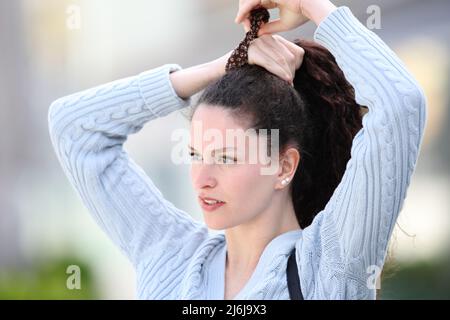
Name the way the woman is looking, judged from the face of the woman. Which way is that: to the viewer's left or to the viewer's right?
to the viewer's left

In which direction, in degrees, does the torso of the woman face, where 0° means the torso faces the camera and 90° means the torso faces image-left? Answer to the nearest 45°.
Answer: approximately 45°
